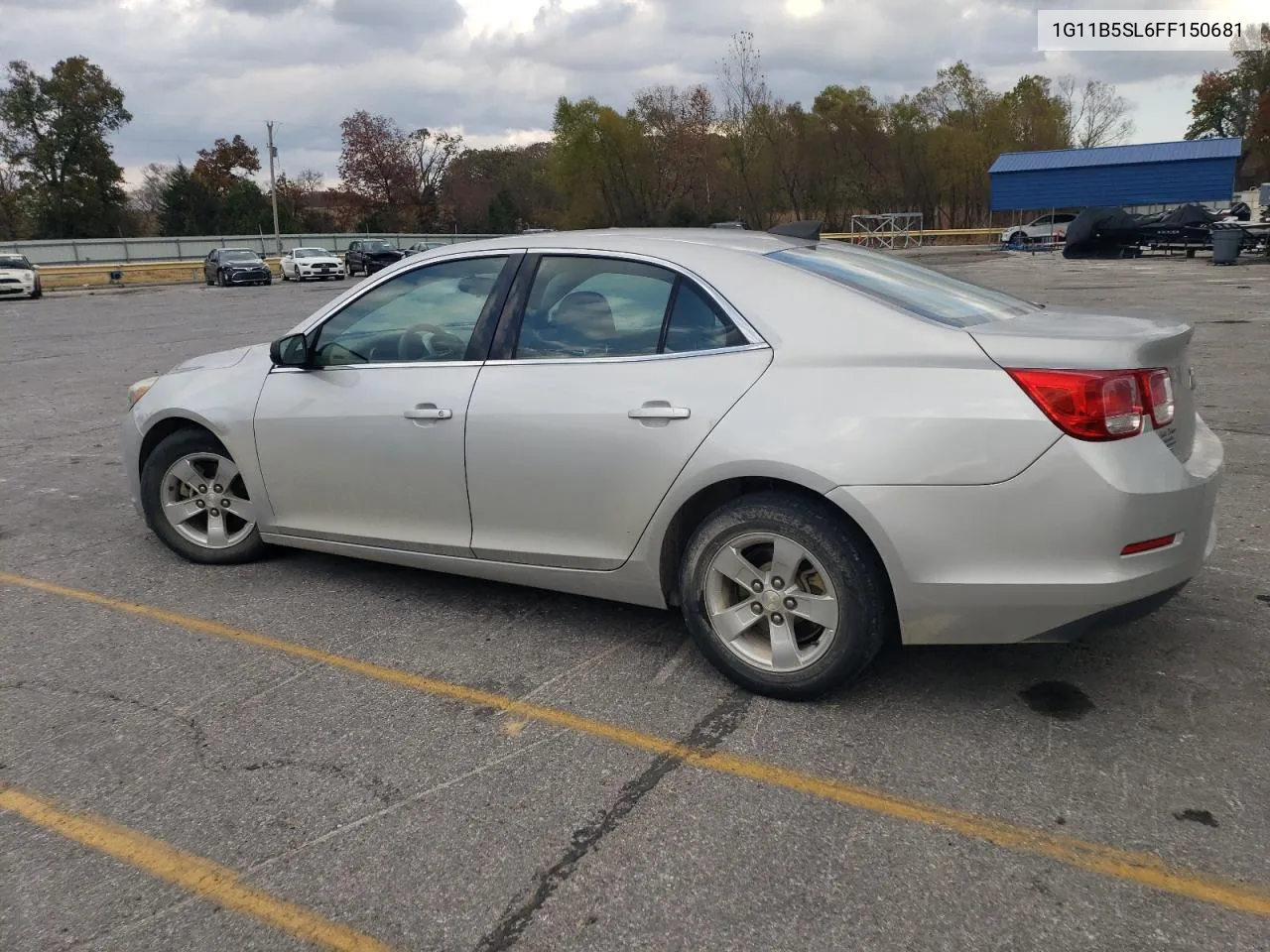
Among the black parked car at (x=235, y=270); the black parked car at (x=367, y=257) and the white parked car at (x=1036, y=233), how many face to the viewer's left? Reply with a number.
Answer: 1

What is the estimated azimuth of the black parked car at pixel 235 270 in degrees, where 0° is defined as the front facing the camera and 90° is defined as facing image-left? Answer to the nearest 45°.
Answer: approximately 315°

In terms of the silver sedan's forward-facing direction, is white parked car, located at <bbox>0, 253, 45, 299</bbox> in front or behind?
in front

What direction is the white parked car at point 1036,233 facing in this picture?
to the viewer's left

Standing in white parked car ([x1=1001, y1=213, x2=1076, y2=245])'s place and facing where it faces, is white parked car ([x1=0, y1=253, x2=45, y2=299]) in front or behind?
in front

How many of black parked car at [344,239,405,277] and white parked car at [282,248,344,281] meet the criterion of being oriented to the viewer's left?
0

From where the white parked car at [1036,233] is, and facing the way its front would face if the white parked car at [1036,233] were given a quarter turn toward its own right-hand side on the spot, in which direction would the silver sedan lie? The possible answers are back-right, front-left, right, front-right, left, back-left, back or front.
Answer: back

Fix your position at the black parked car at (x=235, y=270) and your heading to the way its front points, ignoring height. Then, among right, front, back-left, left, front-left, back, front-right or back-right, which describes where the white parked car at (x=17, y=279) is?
right

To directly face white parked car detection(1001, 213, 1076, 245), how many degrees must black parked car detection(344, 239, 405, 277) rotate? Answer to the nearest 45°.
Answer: approximately 45° to its left

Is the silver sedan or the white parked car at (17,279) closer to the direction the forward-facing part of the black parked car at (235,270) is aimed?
the silver sedan

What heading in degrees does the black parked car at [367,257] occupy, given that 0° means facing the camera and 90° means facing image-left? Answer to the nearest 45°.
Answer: approximately 315°
